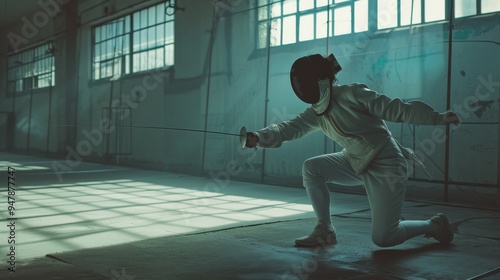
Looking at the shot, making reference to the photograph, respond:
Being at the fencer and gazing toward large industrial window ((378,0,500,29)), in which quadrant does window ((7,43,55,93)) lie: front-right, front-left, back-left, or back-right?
front-left

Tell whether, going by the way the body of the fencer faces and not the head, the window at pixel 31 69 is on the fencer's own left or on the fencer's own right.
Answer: on the fencer's own right

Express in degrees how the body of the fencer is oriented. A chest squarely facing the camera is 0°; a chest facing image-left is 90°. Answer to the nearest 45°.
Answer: approximately 45°

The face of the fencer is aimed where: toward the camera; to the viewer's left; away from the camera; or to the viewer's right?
to the viewer's left

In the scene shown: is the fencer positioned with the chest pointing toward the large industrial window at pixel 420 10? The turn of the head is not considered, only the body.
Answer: no
